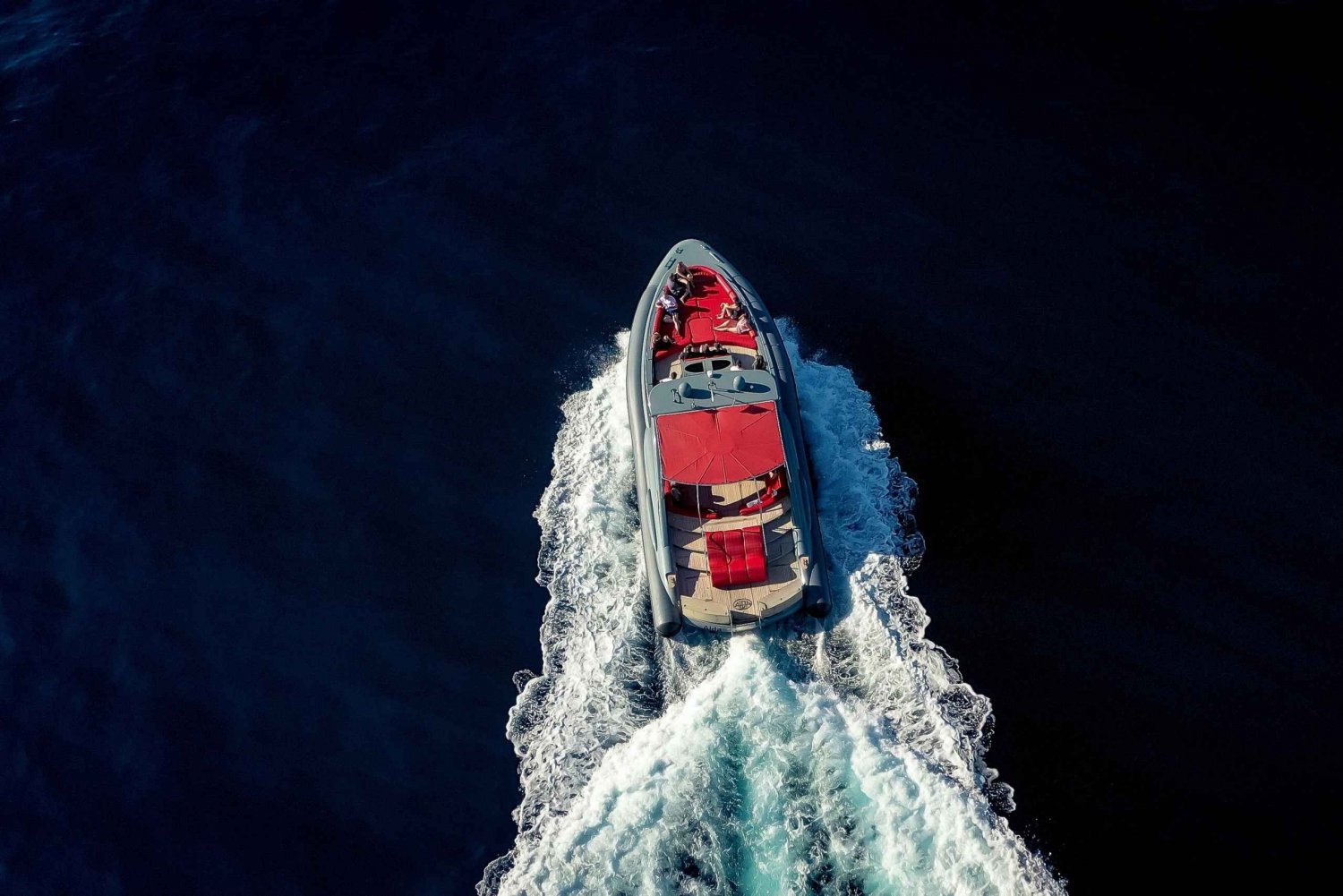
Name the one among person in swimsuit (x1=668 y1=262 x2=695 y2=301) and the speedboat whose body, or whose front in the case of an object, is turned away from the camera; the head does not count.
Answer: the speedboat

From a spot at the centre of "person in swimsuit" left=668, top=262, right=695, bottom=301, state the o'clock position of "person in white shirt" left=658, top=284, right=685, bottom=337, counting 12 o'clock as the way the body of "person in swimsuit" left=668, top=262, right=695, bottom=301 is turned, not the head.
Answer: "person in white shirt" left=658, top=284, right=685, bottom=337 is roughly at 2 o'clock from "person in swimsuit" left=668, top=262, right=695, bottom=301.

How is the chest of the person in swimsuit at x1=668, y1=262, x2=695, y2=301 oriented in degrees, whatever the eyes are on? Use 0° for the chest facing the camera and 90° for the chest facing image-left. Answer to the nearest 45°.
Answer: approximately 315°

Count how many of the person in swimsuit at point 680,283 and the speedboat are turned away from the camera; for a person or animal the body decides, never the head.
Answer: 1

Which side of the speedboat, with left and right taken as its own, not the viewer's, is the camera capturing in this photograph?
back
